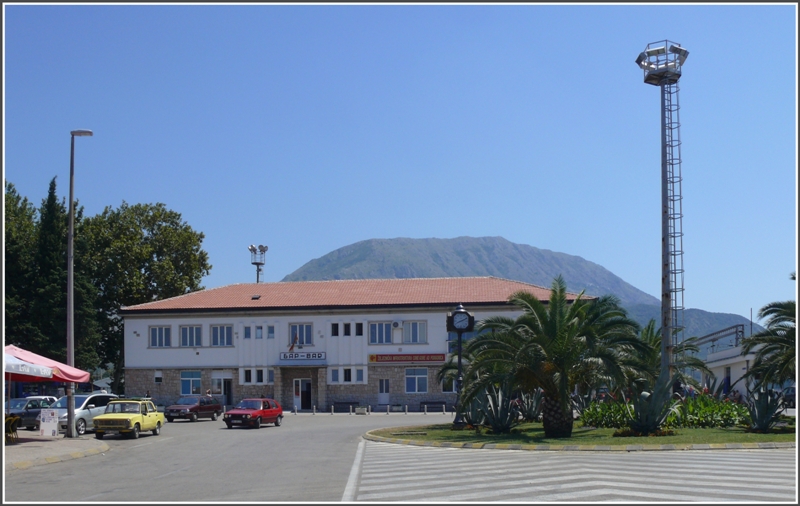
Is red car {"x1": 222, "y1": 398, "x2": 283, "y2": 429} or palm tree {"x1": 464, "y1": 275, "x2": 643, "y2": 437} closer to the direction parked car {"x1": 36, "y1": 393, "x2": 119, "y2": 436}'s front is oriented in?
the palm tree

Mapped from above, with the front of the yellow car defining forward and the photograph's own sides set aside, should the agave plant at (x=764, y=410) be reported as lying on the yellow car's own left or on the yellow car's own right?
on the yellow car's own left

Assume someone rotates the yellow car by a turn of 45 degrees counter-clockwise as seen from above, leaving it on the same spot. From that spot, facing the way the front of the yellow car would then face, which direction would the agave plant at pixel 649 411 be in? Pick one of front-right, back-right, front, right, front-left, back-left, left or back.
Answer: front-left

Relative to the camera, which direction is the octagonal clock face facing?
toward the camera

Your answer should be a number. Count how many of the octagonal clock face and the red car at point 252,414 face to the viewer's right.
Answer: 0

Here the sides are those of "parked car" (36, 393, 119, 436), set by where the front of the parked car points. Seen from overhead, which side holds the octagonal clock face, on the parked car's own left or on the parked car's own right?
on the parked car's own left

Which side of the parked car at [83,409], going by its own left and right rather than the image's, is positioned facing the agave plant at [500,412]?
left

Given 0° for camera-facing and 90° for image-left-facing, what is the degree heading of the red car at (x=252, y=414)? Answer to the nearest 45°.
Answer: approximately 45°

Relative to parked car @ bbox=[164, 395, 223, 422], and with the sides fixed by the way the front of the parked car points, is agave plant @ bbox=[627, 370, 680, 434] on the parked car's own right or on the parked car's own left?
on the parked car's own left

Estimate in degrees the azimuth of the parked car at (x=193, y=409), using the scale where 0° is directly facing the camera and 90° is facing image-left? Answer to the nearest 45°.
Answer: approximately 45°
